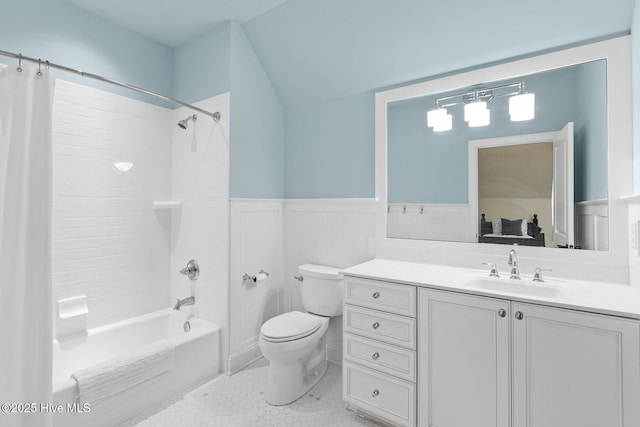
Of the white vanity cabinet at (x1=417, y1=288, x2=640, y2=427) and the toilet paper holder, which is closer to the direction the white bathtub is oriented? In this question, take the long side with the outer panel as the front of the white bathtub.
the white vanity cabinet

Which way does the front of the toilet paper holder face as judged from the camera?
facing the viewer and to the right of the viewer

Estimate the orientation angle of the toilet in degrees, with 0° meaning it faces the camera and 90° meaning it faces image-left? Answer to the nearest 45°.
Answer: approximately 45°

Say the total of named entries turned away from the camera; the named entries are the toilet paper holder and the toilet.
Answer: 0

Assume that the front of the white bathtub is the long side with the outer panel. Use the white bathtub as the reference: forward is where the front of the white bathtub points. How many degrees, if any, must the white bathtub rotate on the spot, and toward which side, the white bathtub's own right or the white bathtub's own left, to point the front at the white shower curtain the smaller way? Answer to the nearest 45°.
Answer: approximately 90° to the white bathtub's own right

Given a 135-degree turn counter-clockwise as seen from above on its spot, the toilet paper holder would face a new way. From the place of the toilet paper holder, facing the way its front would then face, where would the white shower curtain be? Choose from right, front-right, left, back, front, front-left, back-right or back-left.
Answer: back-left

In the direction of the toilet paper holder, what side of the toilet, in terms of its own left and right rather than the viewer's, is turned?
right

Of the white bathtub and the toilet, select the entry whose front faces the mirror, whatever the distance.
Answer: the white bathtub

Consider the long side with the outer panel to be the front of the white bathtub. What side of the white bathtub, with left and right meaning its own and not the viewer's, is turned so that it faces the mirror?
front

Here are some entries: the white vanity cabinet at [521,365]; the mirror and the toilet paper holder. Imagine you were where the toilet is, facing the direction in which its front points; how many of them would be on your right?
1

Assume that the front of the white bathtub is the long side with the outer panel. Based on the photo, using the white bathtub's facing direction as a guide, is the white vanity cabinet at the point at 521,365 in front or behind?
in front
